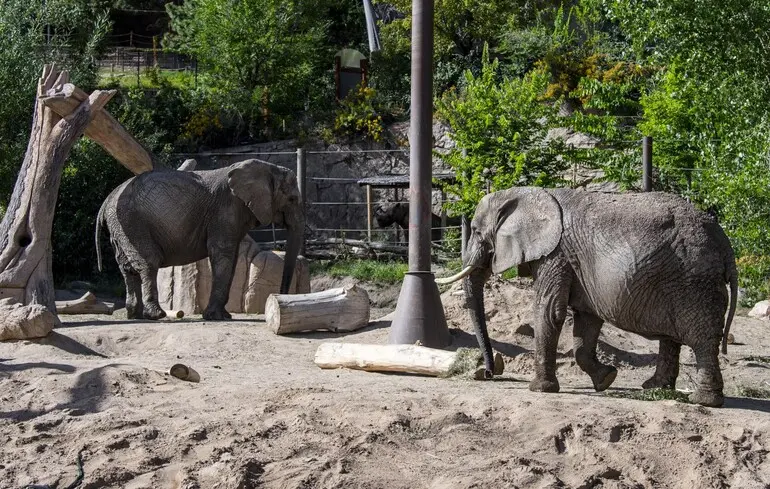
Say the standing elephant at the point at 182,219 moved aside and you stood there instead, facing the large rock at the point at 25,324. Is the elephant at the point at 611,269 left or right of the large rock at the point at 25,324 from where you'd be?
left

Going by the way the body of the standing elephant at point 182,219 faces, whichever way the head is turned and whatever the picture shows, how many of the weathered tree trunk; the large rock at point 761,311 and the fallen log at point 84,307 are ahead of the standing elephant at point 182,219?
1

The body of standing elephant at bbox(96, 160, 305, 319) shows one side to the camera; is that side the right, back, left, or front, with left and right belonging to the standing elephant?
right

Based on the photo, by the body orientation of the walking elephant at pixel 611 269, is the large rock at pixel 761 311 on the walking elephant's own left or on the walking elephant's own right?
on the walking elephant's own right

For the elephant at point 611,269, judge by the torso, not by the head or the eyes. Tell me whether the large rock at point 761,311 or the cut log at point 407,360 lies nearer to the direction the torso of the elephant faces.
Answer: the cut log

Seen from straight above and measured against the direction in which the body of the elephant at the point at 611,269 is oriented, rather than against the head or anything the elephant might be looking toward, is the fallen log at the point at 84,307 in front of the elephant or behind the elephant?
in front

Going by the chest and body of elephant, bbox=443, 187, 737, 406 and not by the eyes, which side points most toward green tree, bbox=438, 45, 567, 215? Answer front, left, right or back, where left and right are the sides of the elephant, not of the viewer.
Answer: right

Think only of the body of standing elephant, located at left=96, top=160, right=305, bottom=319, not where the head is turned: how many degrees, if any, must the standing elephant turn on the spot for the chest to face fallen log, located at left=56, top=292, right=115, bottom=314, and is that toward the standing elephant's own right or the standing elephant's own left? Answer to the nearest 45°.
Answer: approximately 135° to the standing elephant's own left

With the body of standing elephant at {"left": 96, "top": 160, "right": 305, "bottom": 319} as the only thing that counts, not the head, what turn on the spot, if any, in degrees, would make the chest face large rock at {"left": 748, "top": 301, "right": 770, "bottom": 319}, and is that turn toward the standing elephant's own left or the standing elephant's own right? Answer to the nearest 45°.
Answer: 0° — it already faces it

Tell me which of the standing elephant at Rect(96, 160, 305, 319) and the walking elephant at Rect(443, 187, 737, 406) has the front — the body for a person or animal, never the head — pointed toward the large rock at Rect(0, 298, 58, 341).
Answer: the walking elephant at Rect(443, 187, 737, 406)

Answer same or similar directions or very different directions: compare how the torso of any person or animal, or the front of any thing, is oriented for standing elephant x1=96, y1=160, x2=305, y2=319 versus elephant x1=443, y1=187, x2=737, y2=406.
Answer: very different directions

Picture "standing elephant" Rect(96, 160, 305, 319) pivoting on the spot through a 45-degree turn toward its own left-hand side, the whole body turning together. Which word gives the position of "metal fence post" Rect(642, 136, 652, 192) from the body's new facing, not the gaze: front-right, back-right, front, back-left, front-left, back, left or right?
front-right

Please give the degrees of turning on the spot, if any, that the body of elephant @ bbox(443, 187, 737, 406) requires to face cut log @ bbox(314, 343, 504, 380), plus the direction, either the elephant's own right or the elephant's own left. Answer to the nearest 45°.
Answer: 0° — it already faces it

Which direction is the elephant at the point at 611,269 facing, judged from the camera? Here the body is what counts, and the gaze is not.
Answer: to the viewer's left

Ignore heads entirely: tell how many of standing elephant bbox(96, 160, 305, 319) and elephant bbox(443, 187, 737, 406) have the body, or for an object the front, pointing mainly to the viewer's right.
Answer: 1

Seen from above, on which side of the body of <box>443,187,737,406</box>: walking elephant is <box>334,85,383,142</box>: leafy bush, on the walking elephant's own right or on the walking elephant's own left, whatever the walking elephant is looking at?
on the walking elephant's own right

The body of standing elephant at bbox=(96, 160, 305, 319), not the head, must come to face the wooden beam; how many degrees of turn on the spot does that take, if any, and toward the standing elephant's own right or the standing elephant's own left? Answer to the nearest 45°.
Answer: approximately 135° to the standing elephant's own left
